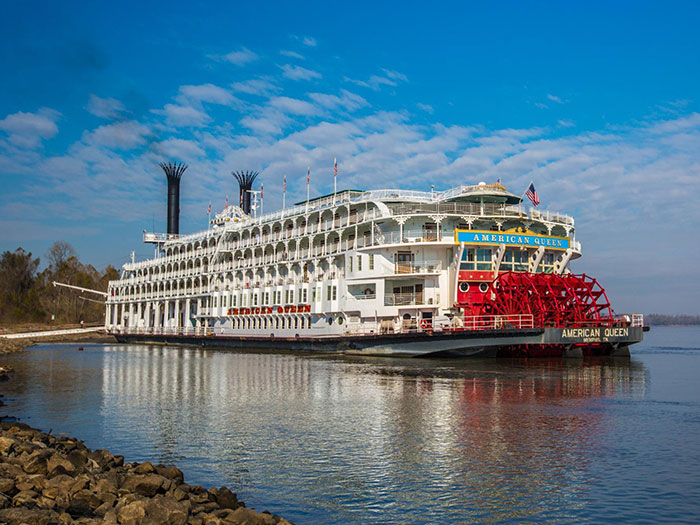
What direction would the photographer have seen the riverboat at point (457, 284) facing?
facing away from the viewer and to the left of the viewer
